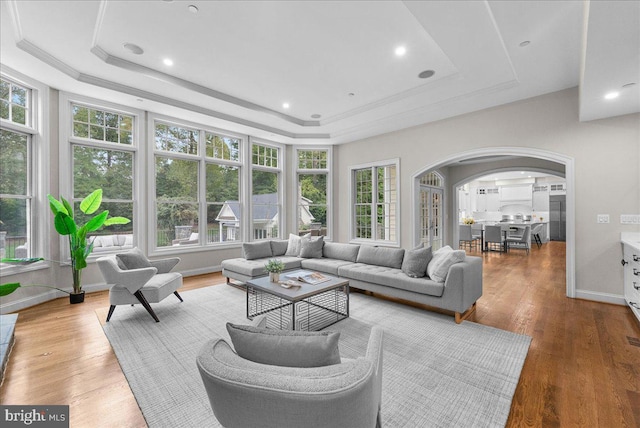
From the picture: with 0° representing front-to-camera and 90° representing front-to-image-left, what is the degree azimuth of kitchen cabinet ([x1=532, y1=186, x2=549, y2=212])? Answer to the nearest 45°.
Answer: approximately 0°

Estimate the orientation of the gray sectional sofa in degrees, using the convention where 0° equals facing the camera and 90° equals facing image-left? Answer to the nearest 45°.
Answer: approximately 45°

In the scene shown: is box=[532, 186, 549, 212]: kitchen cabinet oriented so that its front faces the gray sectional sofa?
yes

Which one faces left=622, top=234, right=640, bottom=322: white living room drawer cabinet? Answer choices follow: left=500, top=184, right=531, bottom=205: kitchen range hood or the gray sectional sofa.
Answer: left=500, top=184, right=531, bottom=205: kitchen range hood

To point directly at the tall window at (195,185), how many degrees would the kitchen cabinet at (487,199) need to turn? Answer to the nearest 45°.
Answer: approximately 45° to its right

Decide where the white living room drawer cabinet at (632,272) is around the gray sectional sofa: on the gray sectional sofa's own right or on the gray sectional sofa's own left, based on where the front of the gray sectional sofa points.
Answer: on the gray sectional sofa's own left

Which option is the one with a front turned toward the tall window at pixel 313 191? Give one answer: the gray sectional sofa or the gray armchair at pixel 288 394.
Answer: the gray armchair

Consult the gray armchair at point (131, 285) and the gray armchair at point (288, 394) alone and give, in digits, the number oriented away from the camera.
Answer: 1

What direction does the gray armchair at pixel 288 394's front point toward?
away from the camera

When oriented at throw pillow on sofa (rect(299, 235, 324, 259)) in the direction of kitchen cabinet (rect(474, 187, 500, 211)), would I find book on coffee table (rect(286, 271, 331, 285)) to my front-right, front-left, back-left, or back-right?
back-right
